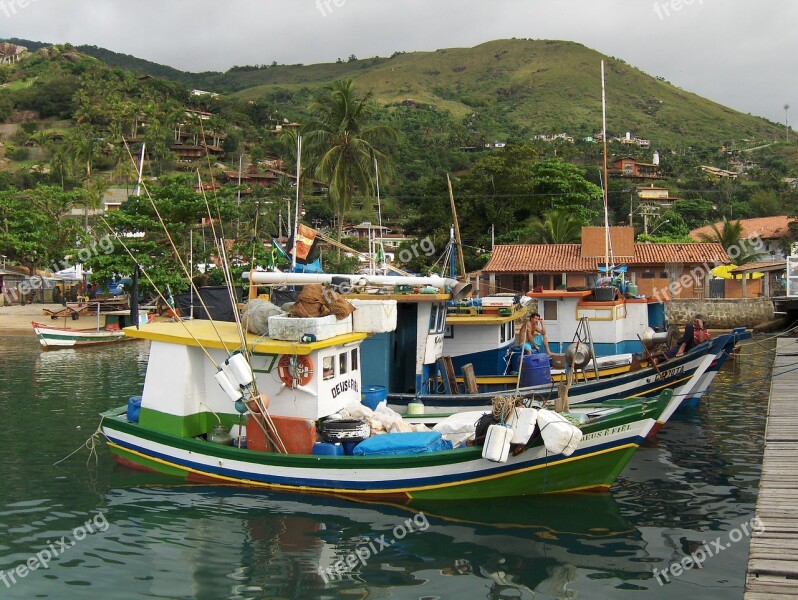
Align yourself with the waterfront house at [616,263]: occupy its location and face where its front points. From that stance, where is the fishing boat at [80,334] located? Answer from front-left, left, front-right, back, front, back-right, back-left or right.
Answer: front-right

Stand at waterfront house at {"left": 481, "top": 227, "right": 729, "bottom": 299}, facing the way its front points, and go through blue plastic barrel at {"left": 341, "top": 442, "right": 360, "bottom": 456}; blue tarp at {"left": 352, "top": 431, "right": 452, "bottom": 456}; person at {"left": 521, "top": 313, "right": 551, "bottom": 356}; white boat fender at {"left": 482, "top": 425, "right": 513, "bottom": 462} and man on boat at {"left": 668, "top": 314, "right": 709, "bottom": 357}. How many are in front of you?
5

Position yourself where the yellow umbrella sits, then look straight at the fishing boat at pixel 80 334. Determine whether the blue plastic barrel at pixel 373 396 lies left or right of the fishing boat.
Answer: left

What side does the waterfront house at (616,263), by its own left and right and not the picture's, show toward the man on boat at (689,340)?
front

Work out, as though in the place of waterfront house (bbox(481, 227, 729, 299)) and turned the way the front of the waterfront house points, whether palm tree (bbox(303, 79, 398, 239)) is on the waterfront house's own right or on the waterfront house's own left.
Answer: on the waterfront house's own right

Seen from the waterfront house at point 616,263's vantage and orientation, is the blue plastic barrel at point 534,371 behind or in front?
in front

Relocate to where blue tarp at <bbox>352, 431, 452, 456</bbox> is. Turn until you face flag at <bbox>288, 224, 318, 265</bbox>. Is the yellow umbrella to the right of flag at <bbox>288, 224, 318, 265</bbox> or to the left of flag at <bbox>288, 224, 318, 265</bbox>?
right

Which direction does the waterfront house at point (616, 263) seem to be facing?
toward the camera

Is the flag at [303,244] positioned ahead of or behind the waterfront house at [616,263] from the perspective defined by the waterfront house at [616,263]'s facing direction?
ahead

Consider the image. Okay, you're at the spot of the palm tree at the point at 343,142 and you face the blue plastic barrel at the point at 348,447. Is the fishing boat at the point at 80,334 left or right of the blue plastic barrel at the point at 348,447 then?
right

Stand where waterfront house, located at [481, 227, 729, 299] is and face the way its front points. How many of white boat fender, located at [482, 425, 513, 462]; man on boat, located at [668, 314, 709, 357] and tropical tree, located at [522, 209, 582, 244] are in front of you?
2

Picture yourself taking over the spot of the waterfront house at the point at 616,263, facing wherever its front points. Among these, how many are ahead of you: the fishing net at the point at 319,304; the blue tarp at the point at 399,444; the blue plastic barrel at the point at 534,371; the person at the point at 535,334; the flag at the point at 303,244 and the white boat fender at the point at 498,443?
6

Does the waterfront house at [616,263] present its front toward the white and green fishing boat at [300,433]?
yes

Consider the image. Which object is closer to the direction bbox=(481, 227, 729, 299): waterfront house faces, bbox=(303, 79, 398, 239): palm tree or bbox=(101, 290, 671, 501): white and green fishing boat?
the white and green fishing boat

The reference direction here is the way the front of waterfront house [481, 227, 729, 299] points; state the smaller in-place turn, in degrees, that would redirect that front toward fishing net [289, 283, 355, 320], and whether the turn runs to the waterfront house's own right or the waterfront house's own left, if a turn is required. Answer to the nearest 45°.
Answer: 0° — it already faces it

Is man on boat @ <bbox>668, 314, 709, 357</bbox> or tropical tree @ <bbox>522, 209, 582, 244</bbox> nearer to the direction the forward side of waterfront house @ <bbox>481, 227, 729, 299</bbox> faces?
the man on boat

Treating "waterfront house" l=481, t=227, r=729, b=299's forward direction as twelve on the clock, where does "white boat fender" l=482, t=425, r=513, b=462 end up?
The white boat fender is roughly at 12 o'clock from the waterfront house.

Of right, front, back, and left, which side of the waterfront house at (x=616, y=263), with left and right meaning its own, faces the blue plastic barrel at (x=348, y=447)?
front
